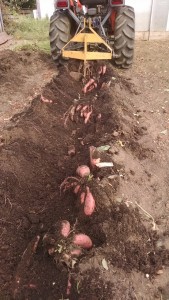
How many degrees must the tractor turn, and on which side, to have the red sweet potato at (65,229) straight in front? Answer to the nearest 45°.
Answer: approximately 180°

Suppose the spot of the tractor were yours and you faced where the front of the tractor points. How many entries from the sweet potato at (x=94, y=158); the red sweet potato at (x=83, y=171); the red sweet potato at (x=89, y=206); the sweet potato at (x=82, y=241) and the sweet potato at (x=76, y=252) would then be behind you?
5

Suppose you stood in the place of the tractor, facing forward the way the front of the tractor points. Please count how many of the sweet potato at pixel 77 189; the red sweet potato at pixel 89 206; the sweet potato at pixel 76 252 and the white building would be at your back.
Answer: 3

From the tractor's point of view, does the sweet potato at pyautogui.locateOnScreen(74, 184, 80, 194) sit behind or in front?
behind

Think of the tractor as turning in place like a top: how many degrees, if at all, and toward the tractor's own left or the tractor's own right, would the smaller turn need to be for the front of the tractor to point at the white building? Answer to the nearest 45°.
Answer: approximately 45° to the tractor's own right

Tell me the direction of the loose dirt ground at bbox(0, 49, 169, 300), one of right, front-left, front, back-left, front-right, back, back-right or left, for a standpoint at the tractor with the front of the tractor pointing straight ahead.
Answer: back

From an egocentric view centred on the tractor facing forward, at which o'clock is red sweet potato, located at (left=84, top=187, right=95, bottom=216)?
The red sweet potato is roughly at 6 o'clock from the tractor.

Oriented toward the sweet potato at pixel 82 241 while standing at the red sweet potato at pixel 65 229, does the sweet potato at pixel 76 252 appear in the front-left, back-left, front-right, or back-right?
front-right

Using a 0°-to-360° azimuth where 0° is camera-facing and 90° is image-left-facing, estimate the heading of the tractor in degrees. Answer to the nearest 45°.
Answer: approximately 180°

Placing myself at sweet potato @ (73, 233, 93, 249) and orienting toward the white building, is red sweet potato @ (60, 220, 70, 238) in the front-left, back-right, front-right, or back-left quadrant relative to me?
front-left

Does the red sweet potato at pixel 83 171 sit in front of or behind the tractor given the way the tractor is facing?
behind

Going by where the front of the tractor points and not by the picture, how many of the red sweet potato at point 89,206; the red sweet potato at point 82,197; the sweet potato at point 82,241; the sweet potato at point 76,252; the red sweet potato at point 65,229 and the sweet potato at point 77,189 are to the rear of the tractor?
6

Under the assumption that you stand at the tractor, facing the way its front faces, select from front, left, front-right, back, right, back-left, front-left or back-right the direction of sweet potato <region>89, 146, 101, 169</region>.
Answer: back

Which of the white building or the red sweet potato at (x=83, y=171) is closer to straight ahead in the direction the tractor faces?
the white building

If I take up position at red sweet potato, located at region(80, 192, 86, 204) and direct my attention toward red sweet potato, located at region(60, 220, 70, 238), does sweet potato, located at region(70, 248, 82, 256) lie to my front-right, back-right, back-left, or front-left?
front-left

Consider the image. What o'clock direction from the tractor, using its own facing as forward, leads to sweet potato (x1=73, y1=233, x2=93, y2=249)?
The sweet potato is roughly at 6 o'clock from the tractor.
